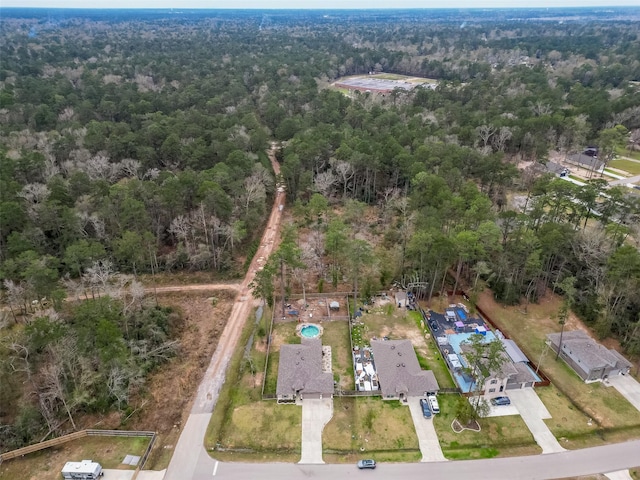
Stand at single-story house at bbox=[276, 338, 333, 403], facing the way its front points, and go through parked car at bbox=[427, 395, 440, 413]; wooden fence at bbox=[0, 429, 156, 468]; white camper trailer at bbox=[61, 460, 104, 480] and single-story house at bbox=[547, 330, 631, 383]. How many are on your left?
2

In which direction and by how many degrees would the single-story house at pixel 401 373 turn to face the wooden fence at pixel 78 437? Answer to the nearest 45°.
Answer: approximately 45° to its right

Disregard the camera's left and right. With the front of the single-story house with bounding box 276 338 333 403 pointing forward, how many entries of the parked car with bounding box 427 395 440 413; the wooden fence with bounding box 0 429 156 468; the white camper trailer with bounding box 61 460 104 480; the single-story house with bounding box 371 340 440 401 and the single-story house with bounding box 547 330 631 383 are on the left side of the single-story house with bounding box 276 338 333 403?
3

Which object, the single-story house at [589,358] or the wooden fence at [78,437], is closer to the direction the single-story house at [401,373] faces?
the wooden fence

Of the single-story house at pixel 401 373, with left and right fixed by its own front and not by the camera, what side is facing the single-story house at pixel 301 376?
right

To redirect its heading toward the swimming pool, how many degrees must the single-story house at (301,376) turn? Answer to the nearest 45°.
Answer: approximately 180°

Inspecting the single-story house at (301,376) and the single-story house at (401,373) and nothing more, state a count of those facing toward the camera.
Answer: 2

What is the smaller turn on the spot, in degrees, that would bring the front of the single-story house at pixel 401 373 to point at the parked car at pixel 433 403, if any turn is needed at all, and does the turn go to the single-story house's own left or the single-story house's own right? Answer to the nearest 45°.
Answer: approximately 45° to the single-story house's own left

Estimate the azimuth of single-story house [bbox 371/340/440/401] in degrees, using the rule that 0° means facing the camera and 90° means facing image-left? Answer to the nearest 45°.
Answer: approximately 0°

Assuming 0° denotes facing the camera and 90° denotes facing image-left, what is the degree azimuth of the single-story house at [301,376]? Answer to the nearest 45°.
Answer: approximately 0°

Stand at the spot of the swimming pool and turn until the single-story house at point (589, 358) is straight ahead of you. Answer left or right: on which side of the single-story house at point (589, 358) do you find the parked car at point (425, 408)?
right

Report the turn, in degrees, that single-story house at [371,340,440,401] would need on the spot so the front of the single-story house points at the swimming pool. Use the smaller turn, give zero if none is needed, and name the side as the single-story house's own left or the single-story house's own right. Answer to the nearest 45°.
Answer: approximately 135° to the single-story house's own right
